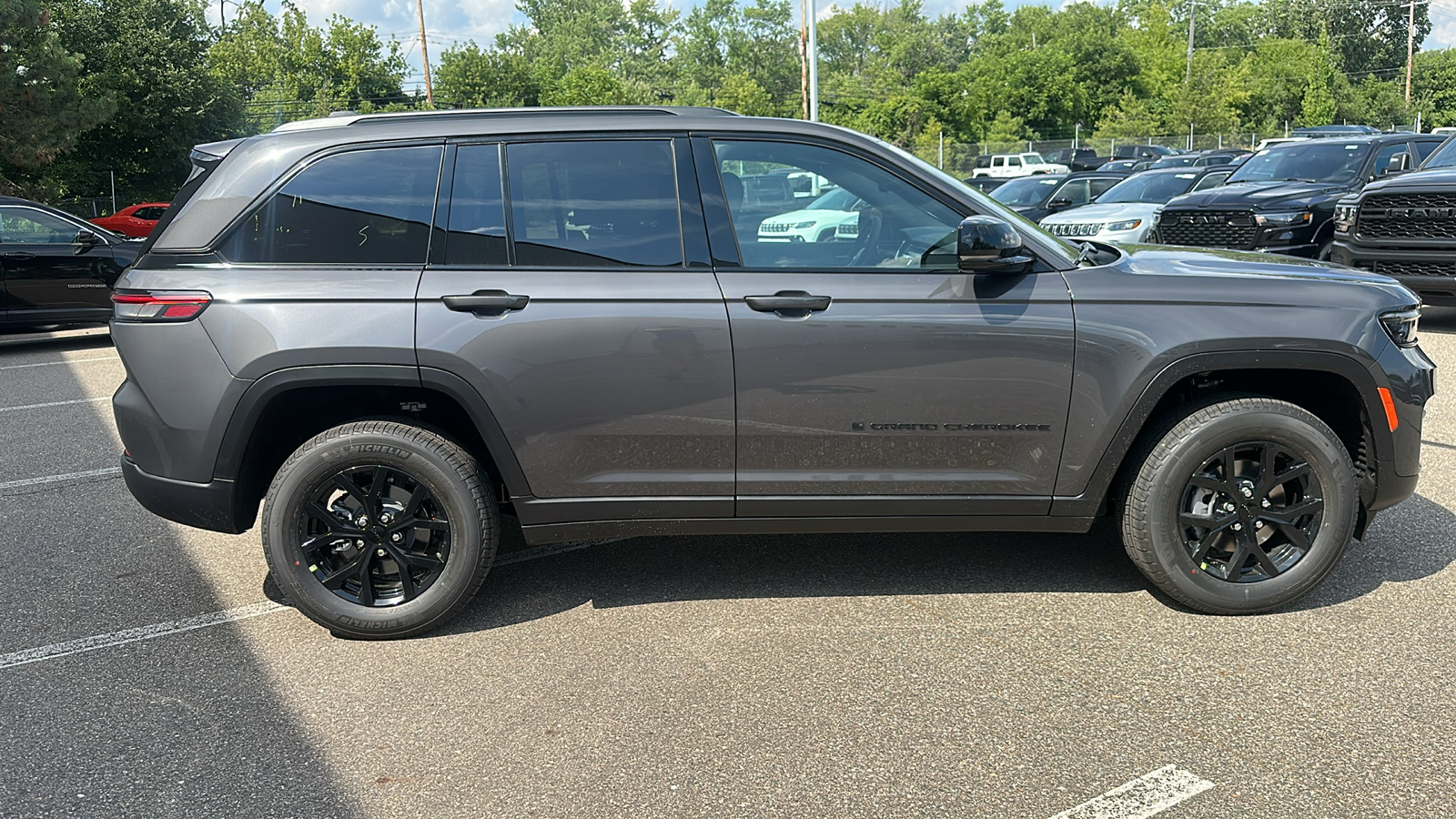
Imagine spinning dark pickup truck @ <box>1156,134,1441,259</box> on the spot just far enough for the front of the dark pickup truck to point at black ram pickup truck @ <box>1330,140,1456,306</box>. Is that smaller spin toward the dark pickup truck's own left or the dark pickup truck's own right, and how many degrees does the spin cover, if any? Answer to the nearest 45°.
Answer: approximately 45° to the dark pickup truck's own left

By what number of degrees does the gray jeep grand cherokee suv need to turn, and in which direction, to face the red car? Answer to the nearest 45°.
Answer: approximately 135° to its left

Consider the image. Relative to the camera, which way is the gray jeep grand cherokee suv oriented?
to the viewer's right

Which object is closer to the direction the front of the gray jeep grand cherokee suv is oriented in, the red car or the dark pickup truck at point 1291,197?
the dark pickup truck

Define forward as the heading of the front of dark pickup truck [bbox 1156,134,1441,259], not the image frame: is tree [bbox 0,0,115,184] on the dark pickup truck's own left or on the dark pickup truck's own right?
on the dark pickup truck's own right

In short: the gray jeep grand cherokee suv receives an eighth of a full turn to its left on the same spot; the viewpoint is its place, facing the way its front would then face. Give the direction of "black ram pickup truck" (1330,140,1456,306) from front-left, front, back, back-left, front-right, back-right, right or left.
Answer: front

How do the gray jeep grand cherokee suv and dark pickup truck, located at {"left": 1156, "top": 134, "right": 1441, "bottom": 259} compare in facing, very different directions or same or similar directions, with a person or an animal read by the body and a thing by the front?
very different directions

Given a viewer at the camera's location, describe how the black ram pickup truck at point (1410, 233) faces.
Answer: facing the viewer and to the left of the viewer

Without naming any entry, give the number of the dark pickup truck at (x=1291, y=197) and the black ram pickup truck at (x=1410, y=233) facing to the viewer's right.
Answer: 0

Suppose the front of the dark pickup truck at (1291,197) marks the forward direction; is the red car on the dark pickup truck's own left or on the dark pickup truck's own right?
on the dark pickup truck's own right

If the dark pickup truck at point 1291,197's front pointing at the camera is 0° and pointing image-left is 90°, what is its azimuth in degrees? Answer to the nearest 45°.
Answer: approximately 45°
